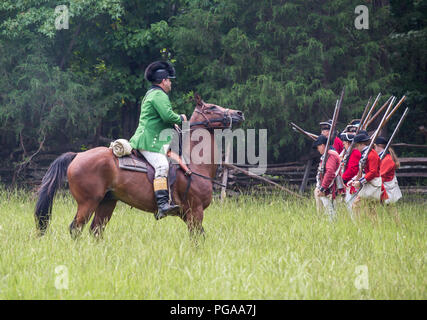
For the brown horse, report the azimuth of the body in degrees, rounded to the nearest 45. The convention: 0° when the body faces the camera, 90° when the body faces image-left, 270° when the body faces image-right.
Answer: approximately 270°

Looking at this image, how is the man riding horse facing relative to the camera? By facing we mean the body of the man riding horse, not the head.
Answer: to the viewer's right
